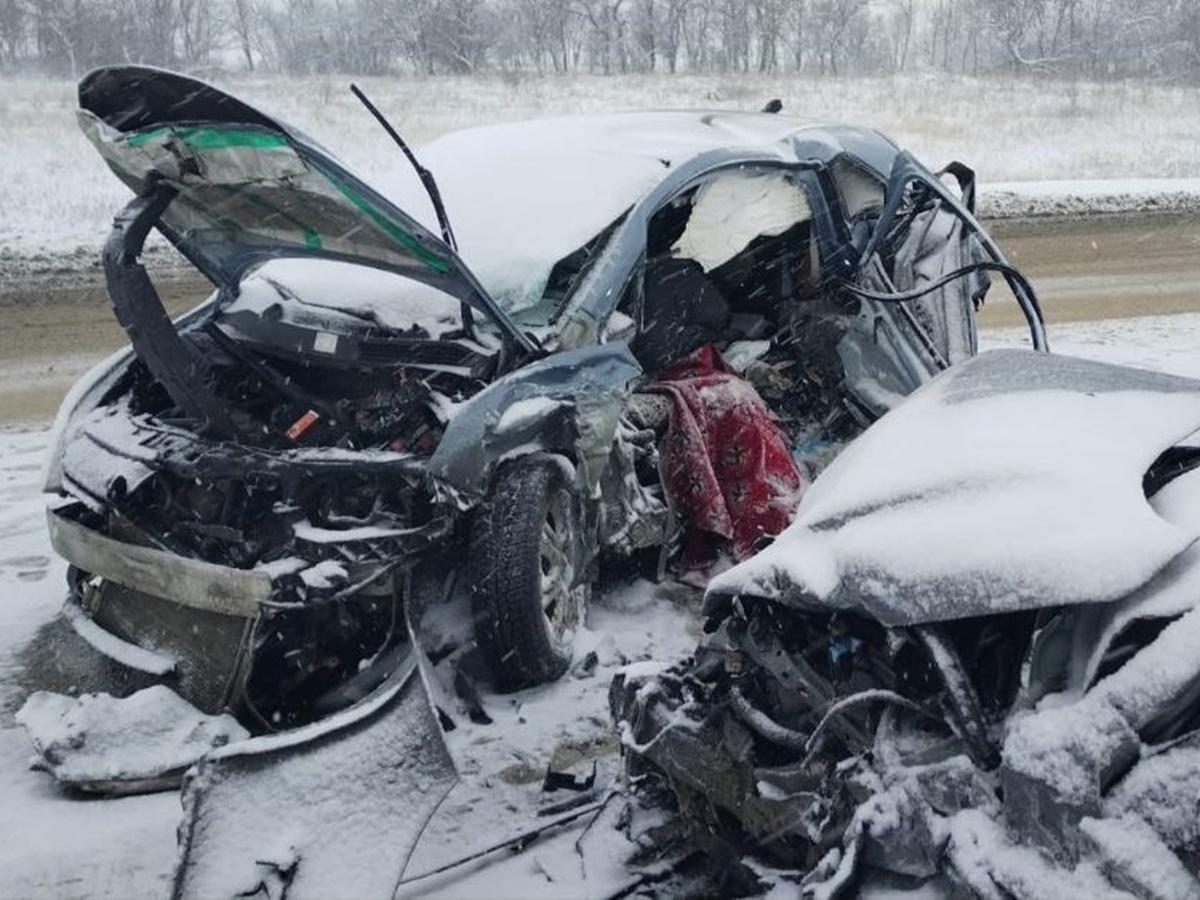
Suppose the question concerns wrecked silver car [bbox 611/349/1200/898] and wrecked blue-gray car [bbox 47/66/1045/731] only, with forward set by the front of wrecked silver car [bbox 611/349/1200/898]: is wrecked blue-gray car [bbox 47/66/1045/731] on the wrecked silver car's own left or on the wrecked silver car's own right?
on the wrecked silver car's own right

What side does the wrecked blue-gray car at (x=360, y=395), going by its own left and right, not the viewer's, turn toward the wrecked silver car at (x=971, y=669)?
left

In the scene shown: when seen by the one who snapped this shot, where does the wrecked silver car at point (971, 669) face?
facing the viewer and to the left of the viewer

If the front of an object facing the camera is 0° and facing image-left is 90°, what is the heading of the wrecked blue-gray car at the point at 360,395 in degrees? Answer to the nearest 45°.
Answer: approximately 45°

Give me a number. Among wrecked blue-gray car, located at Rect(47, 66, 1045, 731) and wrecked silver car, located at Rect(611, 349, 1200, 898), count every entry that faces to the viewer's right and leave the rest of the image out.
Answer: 0

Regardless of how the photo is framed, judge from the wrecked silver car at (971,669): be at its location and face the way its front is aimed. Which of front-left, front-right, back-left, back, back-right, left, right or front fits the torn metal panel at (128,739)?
front-right

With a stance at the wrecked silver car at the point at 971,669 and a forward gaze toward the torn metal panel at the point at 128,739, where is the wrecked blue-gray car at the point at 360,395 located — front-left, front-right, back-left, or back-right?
front-right
